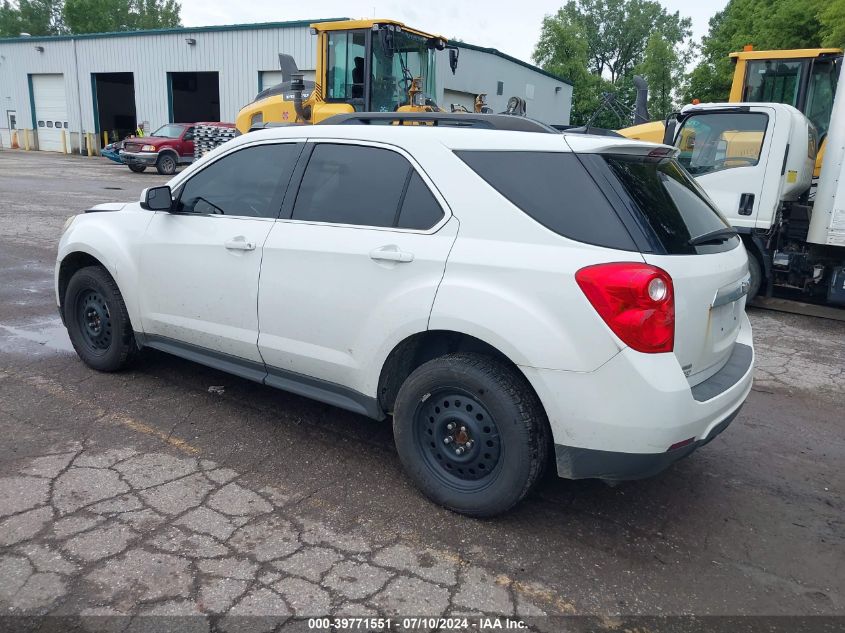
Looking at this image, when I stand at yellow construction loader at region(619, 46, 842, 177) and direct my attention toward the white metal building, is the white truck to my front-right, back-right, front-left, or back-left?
back-left

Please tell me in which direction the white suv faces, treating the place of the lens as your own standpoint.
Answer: facing away from the viewer and to the left of the viewer

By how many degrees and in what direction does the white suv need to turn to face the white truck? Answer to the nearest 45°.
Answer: approximately 90° to its right

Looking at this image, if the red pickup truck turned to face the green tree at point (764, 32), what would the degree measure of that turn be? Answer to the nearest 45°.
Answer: approximately 135° to its left

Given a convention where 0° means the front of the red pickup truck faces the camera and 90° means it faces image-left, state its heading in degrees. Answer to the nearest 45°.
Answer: approximately 45°

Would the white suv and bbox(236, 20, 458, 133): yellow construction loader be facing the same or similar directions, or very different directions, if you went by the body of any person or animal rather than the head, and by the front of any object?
very different directions
